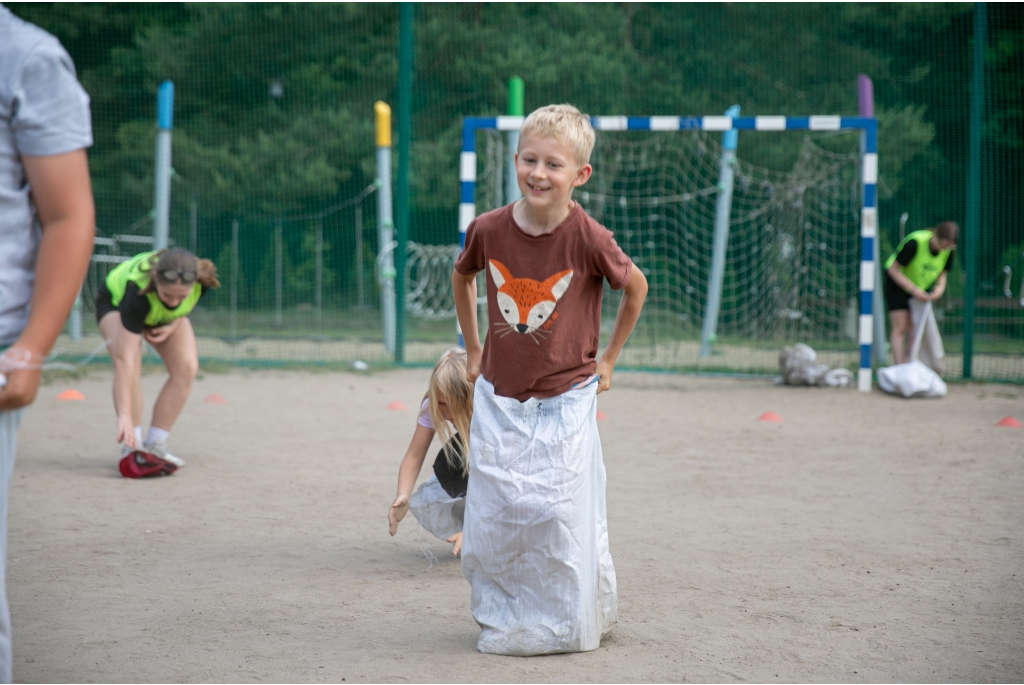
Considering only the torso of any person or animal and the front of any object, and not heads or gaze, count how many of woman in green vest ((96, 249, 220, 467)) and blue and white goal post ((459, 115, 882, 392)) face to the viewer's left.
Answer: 0

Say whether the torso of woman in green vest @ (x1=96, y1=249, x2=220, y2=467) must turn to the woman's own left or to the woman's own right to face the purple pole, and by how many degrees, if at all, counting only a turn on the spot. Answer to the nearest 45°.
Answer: approximately 90° to the woman's own left

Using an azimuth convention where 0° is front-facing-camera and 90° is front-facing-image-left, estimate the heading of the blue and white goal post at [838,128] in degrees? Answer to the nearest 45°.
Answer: approximately 0°

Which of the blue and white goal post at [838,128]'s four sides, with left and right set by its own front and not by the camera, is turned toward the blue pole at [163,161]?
right

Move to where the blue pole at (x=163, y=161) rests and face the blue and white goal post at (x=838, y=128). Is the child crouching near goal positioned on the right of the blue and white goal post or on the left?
right

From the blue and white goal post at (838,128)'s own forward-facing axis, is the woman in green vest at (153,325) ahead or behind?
ahead

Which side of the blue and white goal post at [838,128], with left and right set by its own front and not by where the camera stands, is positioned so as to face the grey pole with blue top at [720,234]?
back
